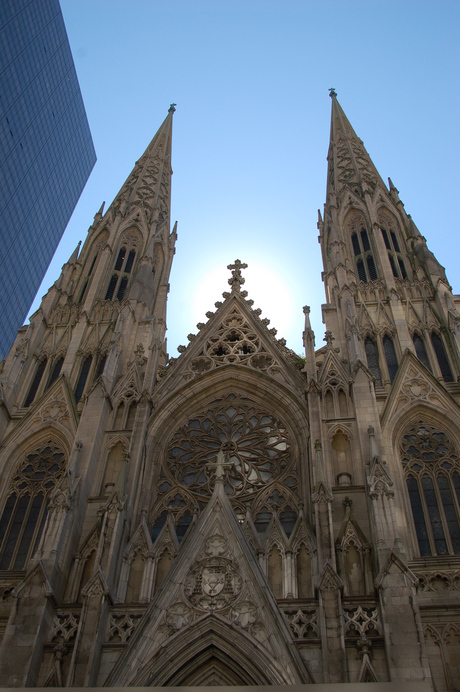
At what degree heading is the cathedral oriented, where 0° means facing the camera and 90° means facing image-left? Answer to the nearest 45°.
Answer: approximately 0°
